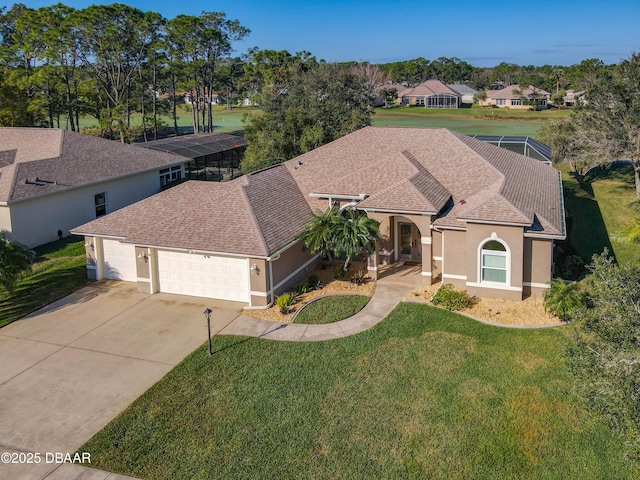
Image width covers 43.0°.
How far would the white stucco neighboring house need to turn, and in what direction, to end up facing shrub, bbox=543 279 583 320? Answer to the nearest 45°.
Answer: approximately 90° to its left

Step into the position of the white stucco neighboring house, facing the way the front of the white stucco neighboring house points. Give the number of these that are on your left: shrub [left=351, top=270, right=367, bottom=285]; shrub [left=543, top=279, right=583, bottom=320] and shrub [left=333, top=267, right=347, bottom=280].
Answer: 3

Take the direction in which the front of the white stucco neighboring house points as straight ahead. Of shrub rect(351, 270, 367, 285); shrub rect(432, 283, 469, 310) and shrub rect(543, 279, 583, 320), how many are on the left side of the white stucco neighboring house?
3

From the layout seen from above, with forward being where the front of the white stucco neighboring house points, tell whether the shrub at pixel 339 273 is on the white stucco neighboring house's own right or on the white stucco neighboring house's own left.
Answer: on the white stucco neighboring house's own left

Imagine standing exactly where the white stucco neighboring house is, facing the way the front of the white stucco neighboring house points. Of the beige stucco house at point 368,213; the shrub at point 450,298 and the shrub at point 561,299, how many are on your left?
3

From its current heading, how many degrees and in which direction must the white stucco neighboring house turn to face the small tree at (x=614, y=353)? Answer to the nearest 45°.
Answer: approximately 45° to its left

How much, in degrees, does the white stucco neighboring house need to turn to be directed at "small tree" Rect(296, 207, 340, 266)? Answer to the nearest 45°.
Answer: approximately 90° to its left

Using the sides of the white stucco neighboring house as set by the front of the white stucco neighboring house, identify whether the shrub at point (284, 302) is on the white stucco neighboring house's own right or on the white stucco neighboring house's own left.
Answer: on the white stucco neighboring house's own left

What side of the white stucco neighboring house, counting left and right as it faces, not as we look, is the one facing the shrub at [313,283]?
left

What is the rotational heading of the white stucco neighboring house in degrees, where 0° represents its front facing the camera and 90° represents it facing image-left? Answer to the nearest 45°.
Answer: approximately 45°

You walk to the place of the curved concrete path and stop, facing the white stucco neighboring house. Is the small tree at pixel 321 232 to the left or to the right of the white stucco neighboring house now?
right

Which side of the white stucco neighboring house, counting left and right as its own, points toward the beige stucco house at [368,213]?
left
